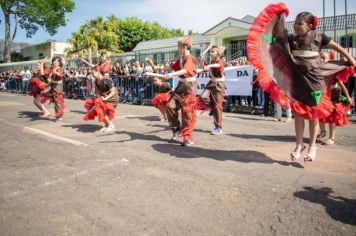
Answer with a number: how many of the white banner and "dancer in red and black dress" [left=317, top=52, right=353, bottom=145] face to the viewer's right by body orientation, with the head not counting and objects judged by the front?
0

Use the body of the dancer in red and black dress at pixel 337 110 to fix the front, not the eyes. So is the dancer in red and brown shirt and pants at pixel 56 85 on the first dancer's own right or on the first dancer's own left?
on the first dancer's own right

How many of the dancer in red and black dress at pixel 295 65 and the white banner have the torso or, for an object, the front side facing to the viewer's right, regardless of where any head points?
0

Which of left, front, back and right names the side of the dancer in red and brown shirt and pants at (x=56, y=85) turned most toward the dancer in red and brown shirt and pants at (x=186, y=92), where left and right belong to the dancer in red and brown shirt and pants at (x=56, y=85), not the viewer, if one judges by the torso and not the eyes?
left

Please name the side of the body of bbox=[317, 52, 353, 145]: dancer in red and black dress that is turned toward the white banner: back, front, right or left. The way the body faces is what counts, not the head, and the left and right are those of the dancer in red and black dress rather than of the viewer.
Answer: right

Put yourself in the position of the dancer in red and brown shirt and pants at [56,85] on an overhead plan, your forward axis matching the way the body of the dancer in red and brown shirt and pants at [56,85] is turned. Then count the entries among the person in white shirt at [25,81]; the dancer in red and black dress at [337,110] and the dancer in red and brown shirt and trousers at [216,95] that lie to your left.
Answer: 2

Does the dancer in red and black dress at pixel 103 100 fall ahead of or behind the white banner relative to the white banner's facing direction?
ahead

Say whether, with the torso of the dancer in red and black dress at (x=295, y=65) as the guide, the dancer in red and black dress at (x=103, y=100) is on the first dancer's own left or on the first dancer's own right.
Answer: on the first dancer's own right

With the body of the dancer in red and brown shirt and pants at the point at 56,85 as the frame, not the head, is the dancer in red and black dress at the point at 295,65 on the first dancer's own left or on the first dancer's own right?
on the first dancer's own left
